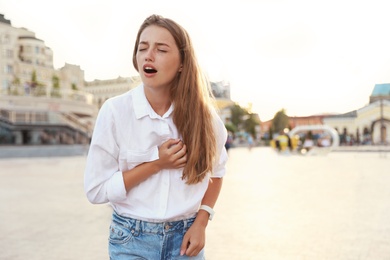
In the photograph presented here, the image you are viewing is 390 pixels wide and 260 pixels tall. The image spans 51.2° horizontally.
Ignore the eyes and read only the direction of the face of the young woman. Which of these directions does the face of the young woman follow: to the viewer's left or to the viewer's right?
to the viewer's left

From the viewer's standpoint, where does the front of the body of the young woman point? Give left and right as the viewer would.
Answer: facing the viewer
